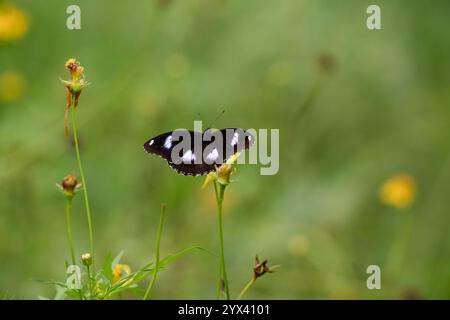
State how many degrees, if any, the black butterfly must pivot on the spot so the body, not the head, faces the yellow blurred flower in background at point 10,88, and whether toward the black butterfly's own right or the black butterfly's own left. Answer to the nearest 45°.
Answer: approximately 45° to the black butterfly's own left

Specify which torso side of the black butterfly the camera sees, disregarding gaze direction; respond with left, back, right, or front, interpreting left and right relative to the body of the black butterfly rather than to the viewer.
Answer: back

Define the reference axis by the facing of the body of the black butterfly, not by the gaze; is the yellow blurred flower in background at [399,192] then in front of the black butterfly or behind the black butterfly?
in front

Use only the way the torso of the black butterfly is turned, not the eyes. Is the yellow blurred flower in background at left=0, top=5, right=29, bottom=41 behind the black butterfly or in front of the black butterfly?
in front
